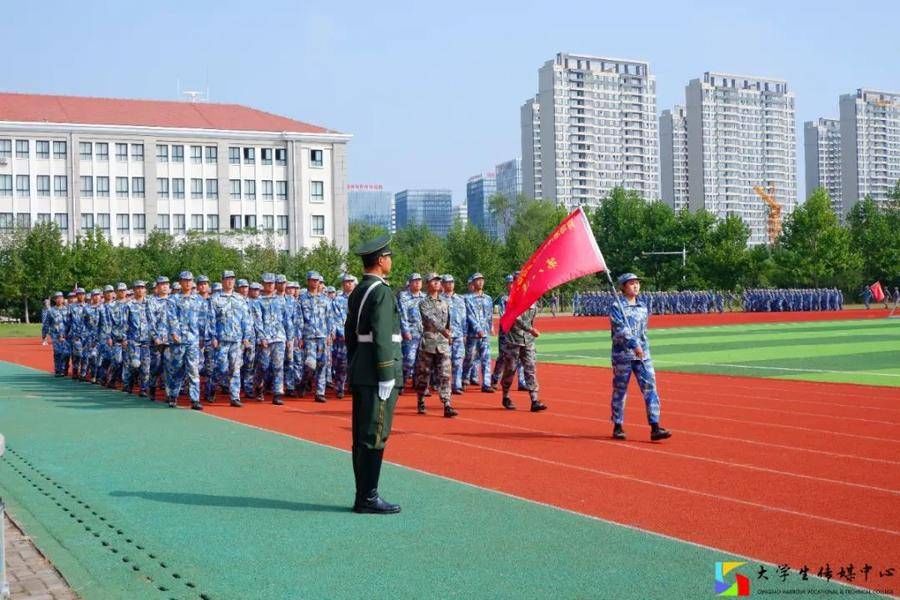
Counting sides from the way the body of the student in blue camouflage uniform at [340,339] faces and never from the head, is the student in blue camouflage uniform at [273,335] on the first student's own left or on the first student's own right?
on the first student's own right

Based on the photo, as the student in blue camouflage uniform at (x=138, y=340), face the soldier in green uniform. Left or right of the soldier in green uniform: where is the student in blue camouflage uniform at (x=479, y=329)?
left

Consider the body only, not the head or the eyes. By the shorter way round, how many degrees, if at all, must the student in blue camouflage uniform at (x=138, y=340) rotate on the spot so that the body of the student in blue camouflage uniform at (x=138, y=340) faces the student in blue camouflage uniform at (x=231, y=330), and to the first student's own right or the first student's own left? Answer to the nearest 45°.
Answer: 0° — they already face them

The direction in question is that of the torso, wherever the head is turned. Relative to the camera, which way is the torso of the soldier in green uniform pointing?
to the viewer's right

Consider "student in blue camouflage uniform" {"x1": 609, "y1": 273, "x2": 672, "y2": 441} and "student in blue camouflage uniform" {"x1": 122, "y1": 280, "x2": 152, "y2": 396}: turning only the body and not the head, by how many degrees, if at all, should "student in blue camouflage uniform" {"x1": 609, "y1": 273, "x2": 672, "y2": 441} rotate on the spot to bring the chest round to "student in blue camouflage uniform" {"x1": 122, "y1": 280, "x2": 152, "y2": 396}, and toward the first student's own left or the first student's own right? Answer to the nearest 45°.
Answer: approximately 180°

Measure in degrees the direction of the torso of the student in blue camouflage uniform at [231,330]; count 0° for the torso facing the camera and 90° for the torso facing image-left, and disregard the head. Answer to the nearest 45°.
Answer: approximately 315°

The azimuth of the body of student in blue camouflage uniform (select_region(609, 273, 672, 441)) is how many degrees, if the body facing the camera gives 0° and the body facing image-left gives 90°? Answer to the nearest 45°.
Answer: approximately 315°

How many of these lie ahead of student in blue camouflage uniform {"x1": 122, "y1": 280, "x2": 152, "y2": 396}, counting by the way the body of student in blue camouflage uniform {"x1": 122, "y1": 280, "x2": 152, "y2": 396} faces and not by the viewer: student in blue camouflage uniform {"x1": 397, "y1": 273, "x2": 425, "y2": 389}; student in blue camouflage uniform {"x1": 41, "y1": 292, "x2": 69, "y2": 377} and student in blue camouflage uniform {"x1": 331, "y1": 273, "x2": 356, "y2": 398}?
2

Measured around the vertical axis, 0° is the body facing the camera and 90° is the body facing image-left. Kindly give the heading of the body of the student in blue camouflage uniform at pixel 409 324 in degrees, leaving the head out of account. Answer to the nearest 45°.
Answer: approximately 315°
